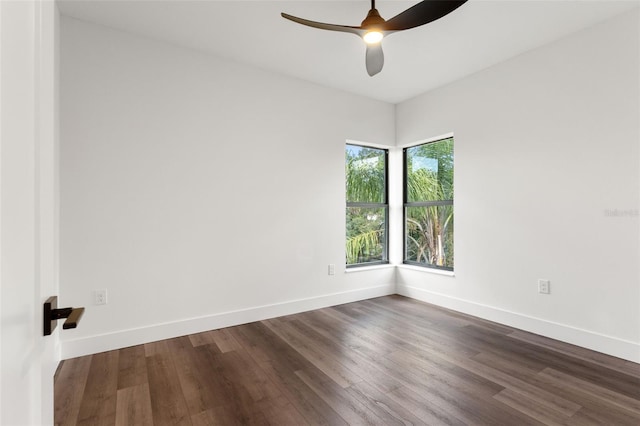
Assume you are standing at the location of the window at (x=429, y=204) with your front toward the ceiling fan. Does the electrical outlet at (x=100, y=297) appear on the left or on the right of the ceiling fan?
right

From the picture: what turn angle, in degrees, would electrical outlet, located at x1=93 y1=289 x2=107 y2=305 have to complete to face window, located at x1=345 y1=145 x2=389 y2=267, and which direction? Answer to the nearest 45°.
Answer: approximately 90° to its left

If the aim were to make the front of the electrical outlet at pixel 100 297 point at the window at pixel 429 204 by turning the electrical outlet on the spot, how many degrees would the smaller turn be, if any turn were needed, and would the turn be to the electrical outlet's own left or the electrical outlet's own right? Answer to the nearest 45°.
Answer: approximately 90° to the electrical outlet's own left

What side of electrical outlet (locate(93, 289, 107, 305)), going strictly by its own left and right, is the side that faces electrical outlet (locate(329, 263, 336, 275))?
left

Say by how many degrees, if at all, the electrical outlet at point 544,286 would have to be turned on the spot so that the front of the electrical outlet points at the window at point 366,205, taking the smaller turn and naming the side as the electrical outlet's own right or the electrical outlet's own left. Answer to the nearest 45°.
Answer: approximately 90° to the electrical outlet's own right

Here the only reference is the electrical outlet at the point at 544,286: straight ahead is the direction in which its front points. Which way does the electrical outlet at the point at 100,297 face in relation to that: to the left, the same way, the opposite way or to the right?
to the left

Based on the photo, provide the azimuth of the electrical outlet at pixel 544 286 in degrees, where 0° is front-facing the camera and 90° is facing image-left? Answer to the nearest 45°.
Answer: approximately 0°
